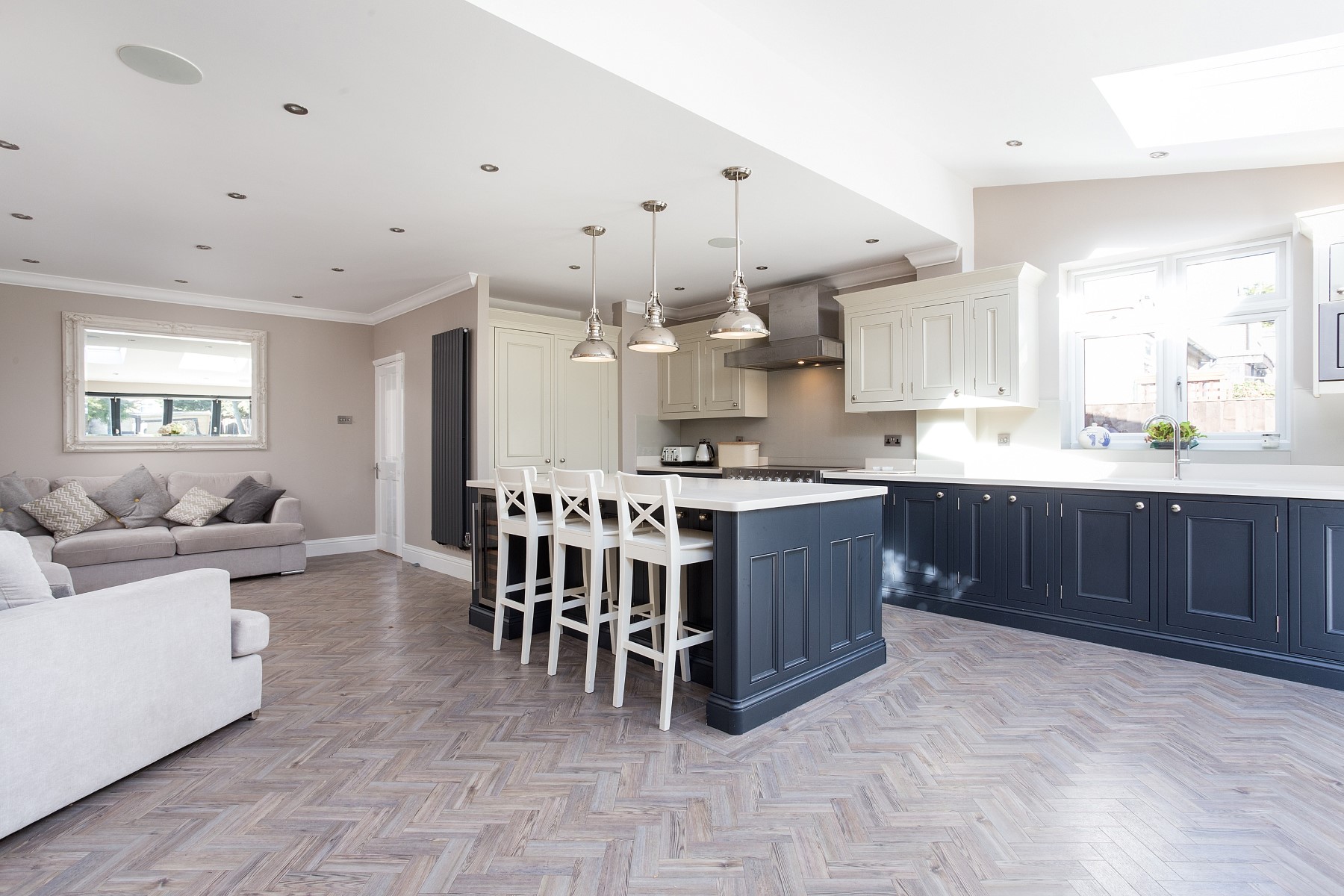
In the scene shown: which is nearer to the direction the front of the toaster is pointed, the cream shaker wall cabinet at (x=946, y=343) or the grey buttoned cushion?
the grey buttoned cushion

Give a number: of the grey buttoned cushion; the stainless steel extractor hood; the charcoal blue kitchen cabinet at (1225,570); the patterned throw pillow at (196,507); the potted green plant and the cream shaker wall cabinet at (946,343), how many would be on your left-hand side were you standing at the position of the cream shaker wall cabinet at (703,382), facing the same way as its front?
4

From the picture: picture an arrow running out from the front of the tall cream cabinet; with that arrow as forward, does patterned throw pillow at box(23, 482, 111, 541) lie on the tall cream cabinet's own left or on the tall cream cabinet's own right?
on the tall cream cabinet's own right

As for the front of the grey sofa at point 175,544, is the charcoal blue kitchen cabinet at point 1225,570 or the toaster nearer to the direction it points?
the charcoal blue kitchen cabinet

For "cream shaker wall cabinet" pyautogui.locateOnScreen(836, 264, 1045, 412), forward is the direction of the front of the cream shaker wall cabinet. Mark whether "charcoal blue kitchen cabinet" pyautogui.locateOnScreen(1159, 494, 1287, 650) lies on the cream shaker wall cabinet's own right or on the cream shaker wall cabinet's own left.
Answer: on the cream shaker wall cabinet's own left

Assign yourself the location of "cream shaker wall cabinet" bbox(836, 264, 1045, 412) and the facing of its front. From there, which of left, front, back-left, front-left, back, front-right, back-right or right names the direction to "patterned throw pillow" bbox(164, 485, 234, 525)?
front-right
